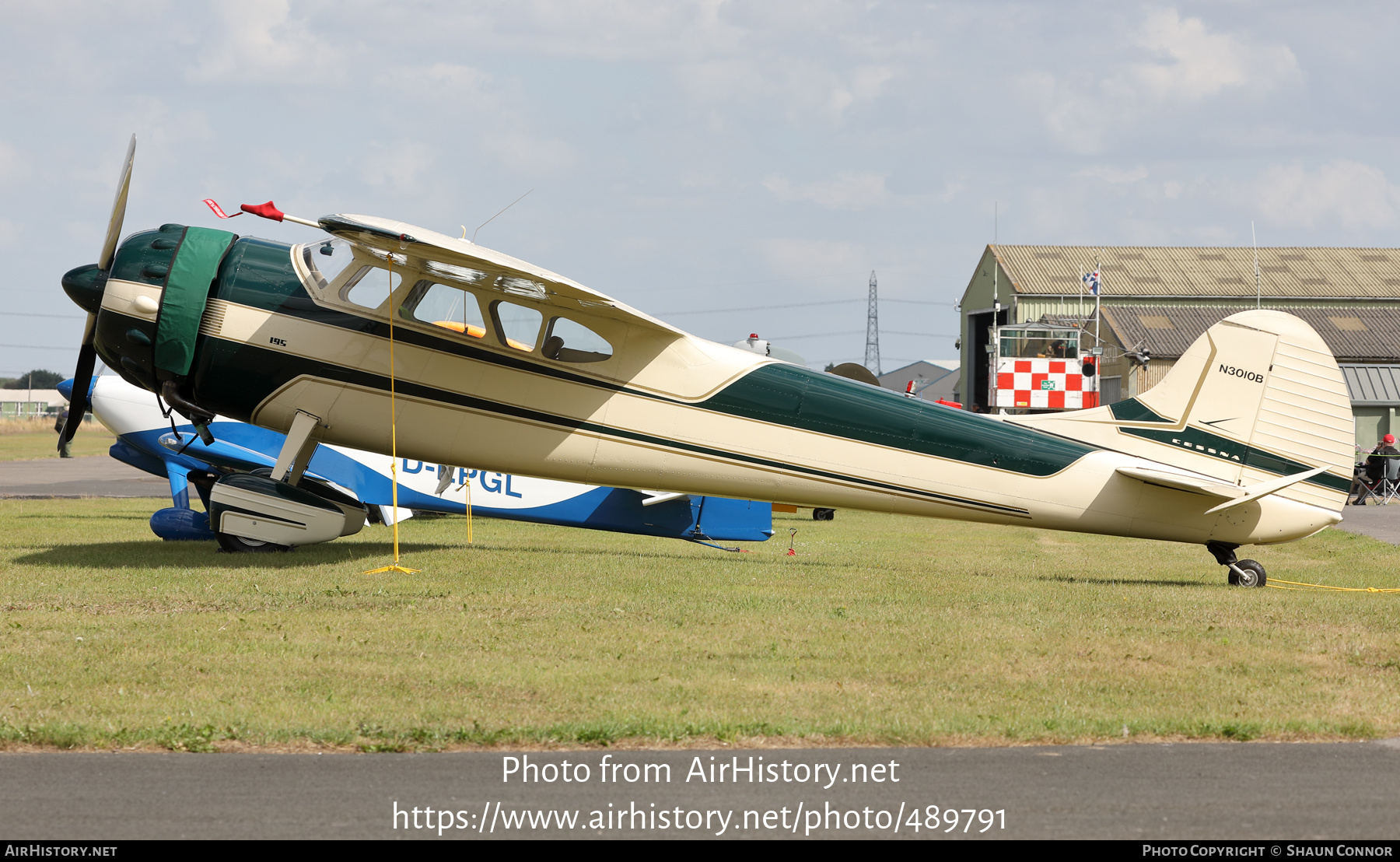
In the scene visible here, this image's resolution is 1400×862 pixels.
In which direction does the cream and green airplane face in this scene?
to the viewer's left

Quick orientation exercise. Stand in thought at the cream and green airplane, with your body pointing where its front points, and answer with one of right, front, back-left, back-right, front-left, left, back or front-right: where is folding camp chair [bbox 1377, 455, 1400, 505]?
back-right

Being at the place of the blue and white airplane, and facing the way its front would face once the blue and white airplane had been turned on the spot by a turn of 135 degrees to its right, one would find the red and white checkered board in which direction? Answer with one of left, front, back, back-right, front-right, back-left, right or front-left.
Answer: front

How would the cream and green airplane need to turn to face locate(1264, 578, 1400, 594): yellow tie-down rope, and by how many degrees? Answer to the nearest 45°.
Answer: approximately 180°

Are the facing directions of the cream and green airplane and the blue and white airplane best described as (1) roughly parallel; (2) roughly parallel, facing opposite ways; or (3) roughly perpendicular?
roughly parallel

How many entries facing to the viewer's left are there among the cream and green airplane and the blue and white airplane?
2

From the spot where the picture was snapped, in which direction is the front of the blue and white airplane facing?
facing to the left of the viewer

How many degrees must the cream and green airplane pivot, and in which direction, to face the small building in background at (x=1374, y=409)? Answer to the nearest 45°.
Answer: approximately 135° to its right

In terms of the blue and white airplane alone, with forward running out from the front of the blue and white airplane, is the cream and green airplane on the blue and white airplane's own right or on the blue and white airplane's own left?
on the blue and white airplane's own left

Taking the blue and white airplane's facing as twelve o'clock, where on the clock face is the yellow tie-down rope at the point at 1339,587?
The yellow tie-down rope is roughly at 7 o'clock from the blue and white airplane.

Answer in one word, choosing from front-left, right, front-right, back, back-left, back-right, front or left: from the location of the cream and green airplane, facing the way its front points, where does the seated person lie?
back-right

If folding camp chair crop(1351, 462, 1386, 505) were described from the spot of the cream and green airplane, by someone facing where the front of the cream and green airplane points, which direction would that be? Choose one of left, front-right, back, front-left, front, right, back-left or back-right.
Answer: back-right
